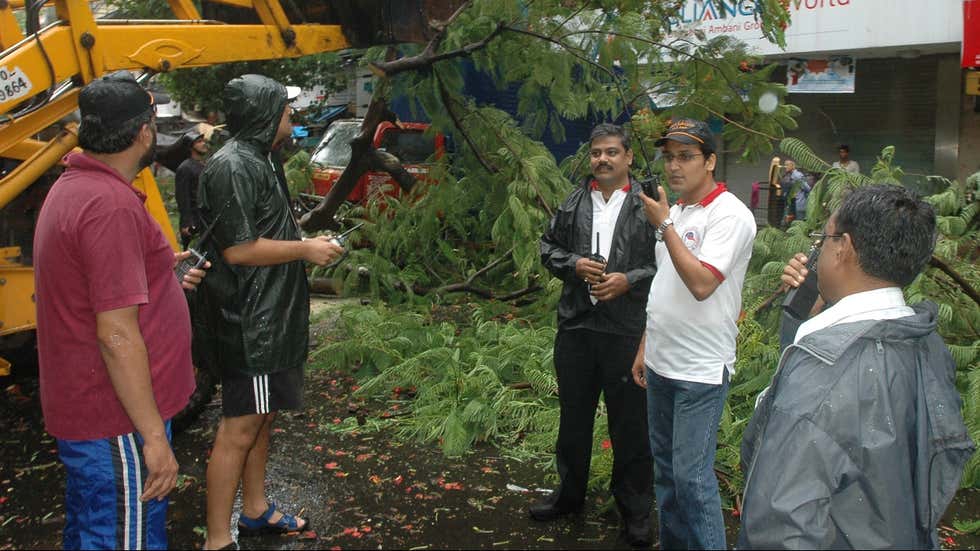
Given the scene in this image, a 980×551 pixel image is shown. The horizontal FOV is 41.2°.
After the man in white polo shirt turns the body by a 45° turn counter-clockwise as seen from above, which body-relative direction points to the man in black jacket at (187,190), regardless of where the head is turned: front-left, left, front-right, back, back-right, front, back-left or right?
back-right

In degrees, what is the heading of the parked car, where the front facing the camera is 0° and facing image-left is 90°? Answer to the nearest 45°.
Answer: approximately 45°

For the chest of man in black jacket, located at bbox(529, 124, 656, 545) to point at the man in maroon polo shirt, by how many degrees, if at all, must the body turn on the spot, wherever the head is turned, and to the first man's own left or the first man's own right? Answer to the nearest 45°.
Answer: approximately 45° to the first man's own right

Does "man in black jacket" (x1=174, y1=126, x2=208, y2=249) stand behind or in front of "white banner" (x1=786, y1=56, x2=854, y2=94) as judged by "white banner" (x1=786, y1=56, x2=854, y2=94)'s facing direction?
in front

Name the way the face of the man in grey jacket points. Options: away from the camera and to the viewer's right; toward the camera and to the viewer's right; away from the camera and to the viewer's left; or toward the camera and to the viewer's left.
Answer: away from the camera and to the viewer's left

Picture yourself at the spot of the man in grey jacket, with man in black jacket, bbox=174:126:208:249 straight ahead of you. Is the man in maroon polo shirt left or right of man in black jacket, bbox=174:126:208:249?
left

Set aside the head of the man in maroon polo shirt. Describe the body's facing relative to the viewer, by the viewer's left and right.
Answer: facing away from the viewer and to the right of the viewer

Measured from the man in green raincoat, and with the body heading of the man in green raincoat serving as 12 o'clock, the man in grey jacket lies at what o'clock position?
The man in grey jacket is roughly at 2 o'clock from the man in green raincoat.

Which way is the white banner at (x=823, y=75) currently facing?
toward the camera

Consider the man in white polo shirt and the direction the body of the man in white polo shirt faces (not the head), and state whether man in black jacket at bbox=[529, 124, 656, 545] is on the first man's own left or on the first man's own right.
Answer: on the first man's own right

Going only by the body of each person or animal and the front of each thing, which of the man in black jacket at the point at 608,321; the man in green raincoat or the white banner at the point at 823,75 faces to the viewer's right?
the man in green raincoat

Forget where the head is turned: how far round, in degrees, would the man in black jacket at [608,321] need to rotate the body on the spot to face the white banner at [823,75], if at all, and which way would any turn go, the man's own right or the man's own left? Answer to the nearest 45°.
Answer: approximately 180°

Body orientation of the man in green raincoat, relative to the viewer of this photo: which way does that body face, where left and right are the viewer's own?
facing to the right of the viewer

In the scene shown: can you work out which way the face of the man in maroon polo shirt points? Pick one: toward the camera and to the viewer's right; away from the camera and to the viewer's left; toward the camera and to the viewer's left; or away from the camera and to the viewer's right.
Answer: away from the camera and to the viewer's right

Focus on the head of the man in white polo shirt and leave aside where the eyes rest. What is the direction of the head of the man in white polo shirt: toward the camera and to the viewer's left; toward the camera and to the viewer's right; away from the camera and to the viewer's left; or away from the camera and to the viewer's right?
toward the camera and to the viewer's left
